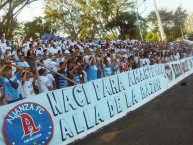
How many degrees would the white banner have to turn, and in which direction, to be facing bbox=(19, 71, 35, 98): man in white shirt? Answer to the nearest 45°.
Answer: approximately 135° to its right

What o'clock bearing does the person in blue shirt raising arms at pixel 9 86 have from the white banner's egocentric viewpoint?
The person in blue shirt raising arms is roughly at 4 o'clock from the white banner.

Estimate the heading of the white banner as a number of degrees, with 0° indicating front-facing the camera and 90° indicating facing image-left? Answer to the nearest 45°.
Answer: approximately 315°
